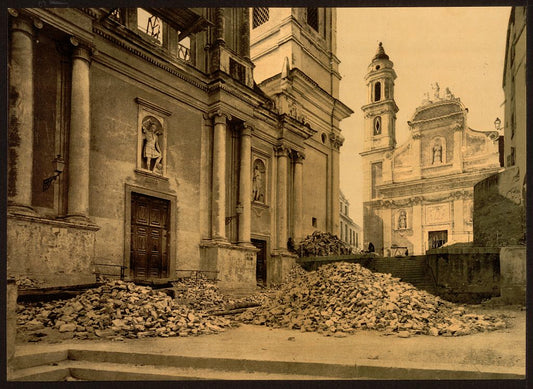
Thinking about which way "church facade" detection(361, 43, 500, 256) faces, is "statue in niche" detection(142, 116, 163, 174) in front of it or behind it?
in front

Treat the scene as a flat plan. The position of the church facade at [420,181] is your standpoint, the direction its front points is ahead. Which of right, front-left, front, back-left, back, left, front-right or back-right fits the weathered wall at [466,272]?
front-left

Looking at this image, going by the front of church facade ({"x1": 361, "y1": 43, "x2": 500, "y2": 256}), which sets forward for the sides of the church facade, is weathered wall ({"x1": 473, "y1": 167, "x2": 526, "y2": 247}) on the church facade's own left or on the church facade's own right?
on the church facade's own left

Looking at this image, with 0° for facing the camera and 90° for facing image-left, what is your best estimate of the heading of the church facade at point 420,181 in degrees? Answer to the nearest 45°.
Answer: approximately 45°

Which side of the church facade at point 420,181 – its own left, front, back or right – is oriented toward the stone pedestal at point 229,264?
front

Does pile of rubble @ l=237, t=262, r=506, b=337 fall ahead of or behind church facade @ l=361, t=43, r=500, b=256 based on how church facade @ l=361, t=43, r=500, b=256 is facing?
ahead
